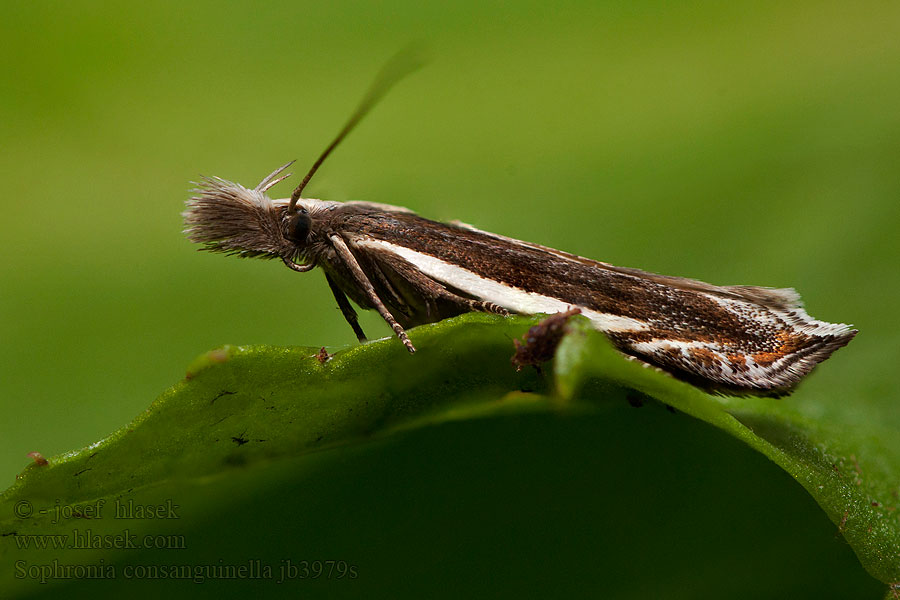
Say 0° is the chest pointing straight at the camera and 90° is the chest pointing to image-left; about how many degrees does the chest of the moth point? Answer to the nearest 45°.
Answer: approximately 90°
